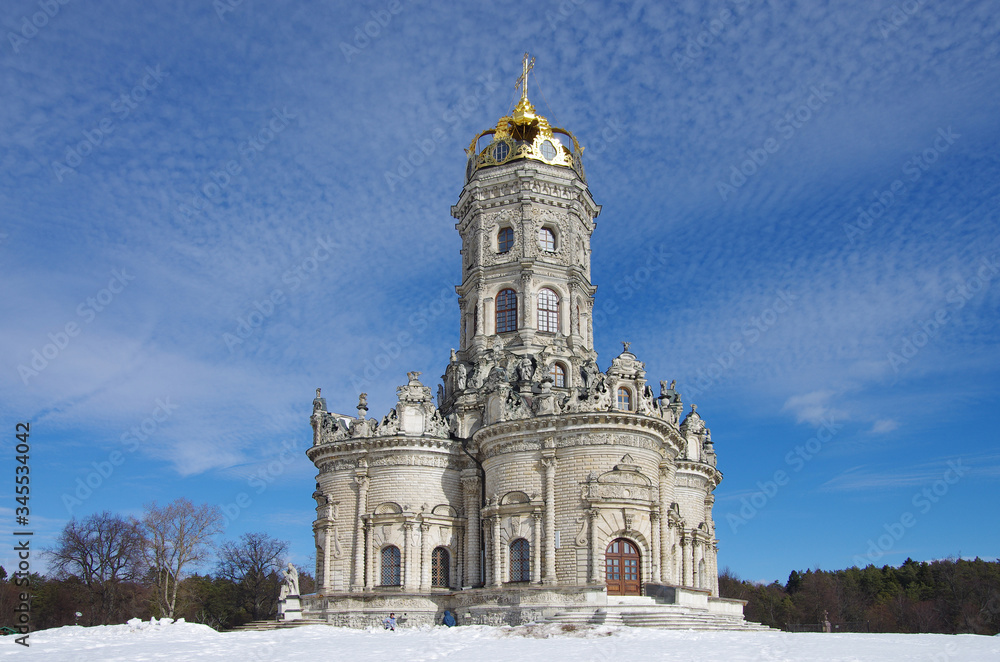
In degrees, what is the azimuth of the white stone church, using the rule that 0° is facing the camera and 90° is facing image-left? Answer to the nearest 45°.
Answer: approximately 315°
